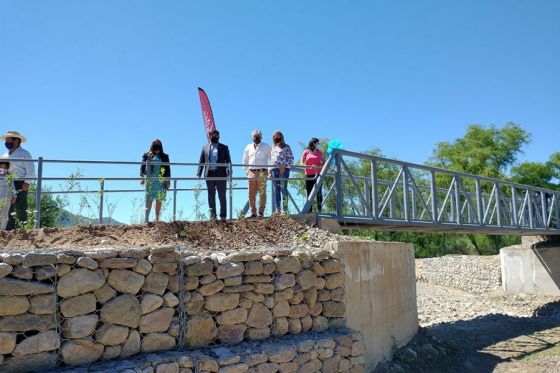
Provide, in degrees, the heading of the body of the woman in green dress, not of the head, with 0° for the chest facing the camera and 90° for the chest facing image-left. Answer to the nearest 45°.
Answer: approximately 0°

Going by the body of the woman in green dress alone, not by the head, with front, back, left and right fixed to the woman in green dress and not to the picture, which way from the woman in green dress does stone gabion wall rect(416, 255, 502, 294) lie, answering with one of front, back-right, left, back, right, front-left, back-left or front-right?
back-left

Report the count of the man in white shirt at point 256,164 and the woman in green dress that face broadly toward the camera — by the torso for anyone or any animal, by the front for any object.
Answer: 2

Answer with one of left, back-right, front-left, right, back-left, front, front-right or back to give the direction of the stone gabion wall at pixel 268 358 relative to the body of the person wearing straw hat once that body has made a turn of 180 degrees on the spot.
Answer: right

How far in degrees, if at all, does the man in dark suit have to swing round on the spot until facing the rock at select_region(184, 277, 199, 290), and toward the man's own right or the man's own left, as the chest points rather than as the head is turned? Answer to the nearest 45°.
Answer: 0° — they already face it

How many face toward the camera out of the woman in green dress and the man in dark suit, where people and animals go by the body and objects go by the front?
2
